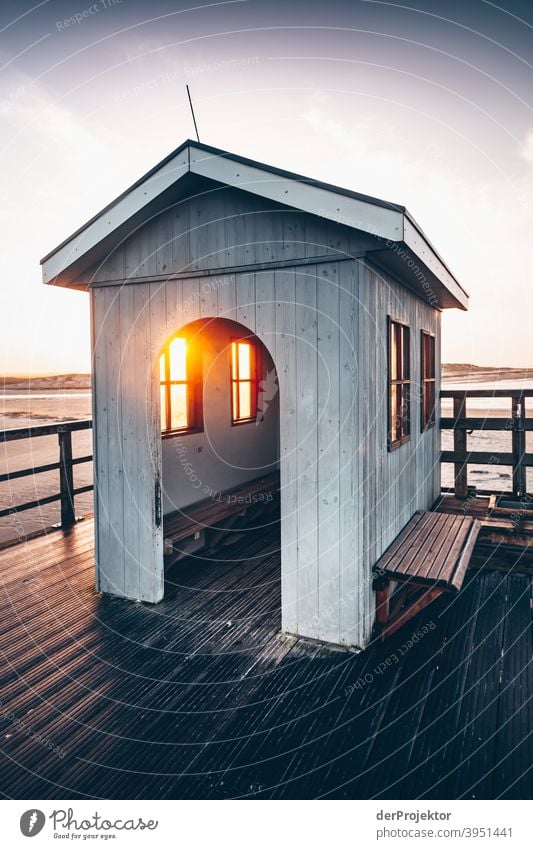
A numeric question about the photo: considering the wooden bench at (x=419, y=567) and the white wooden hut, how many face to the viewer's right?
1

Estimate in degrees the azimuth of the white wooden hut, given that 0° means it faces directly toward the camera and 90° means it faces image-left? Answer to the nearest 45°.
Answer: approximately 45°

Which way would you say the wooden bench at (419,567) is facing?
to the viewer's right

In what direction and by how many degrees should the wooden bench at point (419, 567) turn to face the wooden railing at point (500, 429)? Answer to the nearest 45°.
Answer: approximately 90° to its left

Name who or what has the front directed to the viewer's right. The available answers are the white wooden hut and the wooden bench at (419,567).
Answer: the wooden bench
